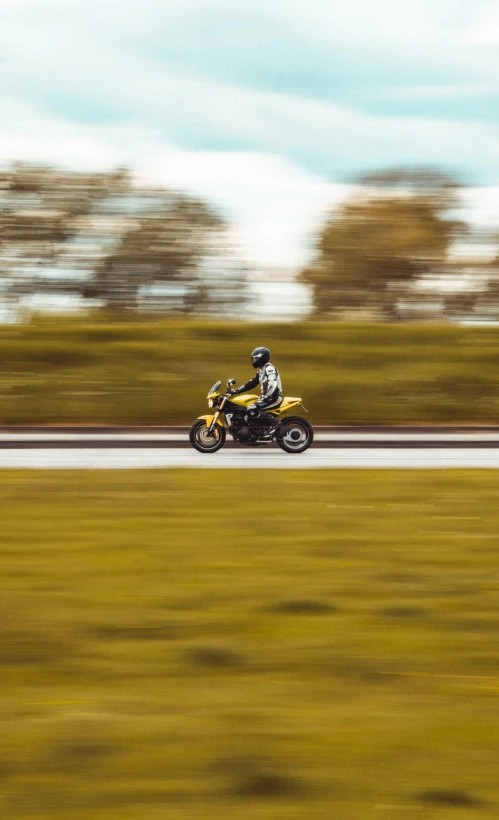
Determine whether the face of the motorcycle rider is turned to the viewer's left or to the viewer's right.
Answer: to the viewer's left

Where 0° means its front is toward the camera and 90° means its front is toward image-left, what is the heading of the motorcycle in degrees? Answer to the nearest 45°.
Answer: approximately 90°

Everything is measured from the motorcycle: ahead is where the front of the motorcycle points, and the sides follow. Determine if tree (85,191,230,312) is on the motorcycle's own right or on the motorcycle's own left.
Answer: on the motorcycle's own right

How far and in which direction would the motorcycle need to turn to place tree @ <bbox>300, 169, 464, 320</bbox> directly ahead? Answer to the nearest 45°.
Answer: approximately 90° to its right

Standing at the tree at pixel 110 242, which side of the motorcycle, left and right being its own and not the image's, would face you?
right
